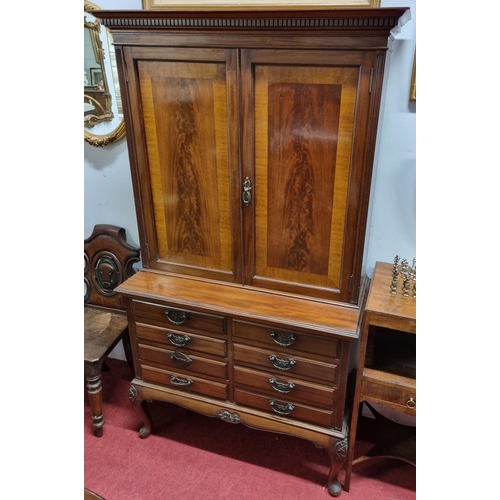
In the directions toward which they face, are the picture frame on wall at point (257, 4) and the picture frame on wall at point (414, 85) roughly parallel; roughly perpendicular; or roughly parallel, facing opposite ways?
roughly parallel

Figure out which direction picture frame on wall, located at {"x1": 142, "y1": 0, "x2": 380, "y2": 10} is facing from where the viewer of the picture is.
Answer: facing the viewer

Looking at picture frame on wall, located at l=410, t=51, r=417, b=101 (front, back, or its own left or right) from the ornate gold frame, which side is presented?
right

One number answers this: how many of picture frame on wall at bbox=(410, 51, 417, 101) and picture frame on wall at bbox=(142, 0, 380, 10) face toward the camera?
2

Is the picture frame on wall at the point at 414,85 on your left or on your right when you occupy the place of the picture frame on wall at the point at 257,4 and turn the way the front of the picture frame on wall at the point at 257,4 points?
on your left

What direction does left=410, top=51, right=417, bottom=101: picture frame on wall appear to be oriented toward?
toward the camera
